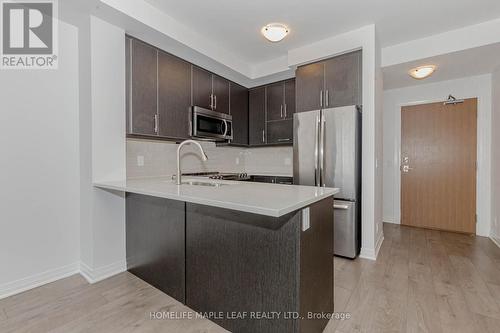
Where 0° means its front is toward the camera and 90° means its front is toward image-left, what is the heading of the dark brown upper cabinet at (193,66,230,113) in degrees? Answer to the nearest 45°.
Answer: approximately 315°

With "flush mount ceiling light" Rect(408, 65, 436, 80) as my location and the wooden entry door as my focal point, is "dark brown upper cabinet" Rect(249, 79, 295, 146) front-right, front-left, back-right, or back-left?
back-left

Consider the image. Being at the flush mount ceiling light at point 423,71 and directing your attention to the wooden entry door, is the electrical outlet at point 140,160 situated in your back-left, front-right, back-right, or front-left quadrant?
back-left

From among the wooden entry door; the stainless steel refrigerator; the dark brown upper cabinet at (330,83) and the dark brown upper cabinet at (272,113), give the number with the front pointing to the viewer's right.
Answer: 0

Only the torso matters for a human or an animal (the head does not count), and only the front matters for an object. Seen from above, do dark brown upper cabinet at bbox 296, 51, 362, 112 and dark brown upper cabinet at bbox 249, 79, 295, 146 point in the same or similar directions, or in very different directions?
same or similar directions

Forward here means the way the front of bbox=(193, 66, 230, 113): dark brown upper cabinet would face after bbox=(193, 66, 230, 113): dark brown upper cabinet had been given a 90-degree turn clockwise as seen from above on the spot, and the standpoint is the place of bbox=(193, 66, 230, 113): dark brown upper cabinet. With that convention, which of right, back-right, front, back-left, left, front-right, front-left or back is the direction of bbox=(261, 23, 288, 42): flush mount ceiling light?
left

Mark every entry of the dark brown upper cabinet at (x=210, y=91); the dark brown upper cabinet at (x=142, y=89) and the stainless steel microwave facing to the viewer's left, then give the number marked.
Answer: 0

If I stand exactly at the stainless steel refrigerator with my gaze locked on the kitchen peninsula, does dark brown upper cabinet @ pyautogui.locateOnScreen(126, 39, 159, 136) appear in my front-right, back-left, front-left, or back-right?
front-right

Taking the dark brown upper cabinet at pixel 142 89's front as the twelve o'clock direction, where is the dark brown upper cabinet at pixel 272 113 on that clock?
the dark brown upper cabinet at pixel 272 113 is roughly at 10 o'clock from the dark brown upper cabinet at pixel 142 89.

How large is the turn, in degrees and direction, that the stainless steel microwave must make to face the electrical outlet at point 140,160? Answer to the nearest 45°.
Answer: approximately 135° to its right

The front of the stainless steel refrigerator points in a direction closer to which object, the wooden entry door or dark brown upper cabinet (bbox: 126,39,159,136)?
the dark brown upper cabinet

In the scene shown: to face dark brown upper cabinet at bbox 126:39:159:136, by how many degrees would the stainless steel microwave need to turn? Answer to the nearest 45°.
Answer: approximately 90° to its right

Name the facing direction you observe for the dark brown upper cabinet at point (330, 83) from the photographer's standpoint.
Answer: facing the viewer and to the left of the viewer

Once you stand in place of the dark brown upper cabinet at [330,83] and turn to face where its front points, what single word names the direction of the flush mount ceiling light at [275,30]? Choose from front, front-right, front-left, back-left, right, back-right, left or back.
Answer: front

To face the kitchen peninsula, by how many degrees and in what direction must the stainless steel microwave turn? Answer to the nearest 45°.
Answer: approximately 45° to its right

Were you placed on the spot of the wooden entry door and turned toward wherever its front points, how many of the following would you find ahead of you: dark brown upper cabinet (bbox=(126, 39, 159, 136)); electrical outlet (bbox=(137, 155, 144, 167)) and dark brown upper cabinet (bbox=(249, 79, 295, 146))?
3

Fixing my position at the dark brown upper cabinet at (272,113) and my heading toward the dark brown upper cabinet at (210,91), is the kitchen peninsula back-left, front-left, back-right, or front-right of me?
front-left
